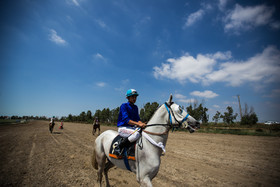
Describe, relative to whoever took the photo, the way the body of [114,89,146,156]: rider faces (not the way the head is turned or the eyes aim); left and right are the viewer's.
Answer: facing the viewer and to the right of the viewer

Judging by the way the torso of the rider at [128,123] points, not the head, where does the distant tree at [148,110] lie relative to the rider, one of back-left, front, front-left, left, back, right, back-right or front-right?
back-left

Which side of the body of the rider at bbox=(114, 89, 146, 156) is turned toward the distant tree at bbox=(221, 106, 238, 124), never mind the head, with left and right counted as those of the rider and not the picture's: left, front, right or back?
left
